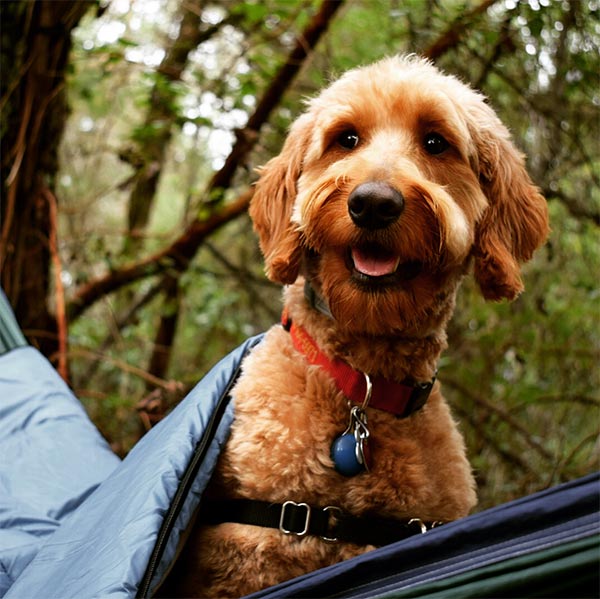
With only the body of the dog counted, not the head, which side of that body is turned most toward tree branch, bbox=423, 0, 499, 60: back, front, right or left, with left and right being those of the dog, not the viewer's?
back

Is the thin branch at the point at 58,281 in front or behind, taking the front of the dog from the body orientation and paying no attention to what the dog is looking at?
behind

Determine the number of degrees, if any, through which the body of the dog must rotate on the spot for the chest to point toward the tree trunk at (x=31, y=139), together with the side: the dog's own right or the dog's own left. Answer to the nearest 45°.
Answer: approximately 135° to the dog's own right

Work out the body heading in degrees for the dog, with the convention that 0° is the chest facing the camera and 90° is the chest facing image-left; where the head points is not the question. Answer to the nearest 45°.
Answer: approximately 0°

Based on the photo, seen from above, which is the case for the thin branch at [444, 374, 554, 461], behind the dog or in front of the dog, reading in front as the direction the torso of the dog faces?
behind
